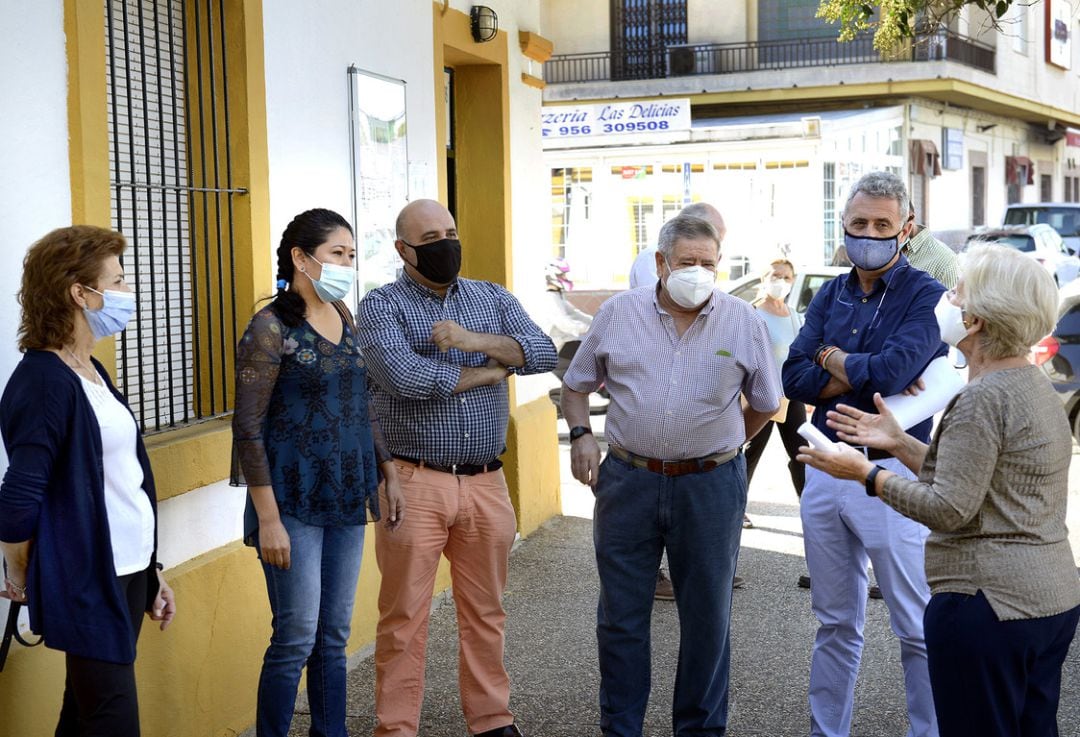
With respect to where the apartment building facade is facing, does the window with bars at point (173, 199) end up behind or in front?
in front

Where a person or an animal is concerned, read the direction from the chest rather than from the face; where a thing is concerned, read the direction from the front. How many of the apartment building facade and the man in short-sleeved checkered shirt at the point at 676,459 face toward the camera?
2

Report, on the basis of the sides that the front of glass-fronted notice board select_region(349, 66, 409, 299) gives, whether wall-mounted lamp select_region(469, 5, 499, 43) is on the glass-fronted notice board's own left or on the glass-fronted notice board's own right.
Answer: on the glass-fronted notice board's own left

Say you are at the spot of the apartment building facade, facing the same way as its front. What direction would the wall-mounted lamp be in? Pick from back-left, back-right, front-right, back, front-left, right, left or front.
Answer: front

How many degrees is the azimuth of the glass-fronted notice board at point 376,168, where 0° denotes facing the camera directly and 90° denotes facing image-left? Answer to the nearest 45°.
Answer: approximately 315°

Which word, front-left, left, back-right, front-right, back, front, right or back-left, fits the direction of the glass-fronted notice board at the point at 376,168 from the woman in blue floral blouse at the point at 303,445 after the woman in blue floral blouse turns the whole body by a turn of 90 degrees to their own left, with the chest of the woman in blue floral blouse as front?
front-left

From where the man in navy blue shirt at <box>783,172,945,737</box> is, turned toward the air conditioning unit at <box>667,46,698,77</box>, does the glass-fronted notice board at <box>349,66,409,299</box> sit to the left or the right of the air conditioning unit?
left

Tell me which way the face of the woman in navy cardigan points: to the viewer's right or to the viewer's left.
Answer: to the viewer's right

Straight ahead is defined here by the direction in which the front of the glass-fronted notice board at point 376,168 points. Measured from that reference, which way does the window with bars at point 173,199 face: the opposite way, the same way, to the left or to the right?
the same way

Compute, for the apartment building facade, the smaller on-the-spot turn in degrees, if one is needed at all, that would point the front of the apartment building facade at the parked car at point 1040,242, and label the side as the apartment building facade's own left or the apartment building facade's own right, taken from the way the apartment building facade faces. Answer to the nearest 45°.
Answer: approximately 45° to the apartment building facade's own left

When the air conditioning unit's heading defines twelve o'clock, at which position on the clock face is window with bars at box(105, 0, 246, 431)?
The window with bars is roughly at 12 o'clock from the air conditioning unit.

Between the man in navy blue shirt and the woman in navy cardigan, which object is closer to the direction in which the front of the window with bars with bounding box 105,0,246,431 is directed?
the man in navy blue shirt

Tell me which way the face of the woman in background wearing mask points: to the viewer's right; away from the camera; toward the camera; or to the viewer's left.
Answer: toward the camera

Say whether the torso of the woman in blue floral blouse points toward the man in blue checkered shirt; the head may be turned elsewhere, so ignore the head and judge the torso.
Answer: no

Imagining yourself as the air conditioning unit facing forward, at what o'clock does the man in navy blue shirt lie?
The man in navy blue shirt is roughly at 12 o'clock from the air conditioning unit.

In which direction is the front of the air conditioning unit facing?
toward the camera

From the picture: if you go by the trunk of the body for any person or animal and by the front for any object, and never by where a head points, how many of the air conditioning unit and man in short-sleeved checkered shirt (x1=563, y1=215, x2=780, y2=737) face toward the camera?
2
